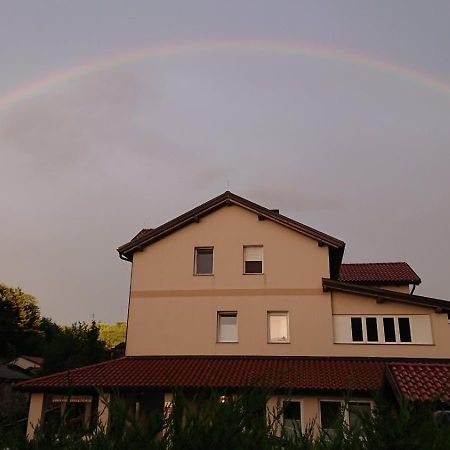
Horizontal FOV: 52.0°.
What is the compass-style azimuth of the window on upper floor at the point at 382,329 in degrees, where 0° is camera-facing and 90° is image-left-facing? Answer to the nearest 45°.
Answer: approximately 0°

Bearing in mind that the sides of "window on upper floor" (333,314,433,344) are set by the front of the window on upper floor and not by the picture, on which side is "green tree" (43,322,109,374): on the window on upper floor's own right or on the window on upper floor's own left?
on the window on upper floor's own right

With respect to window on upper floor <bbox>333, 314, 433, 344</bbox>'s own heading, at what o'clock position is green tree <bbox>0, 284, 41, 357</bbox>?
The green tree is roughly at 4 o'clock from the window on upper floor.
